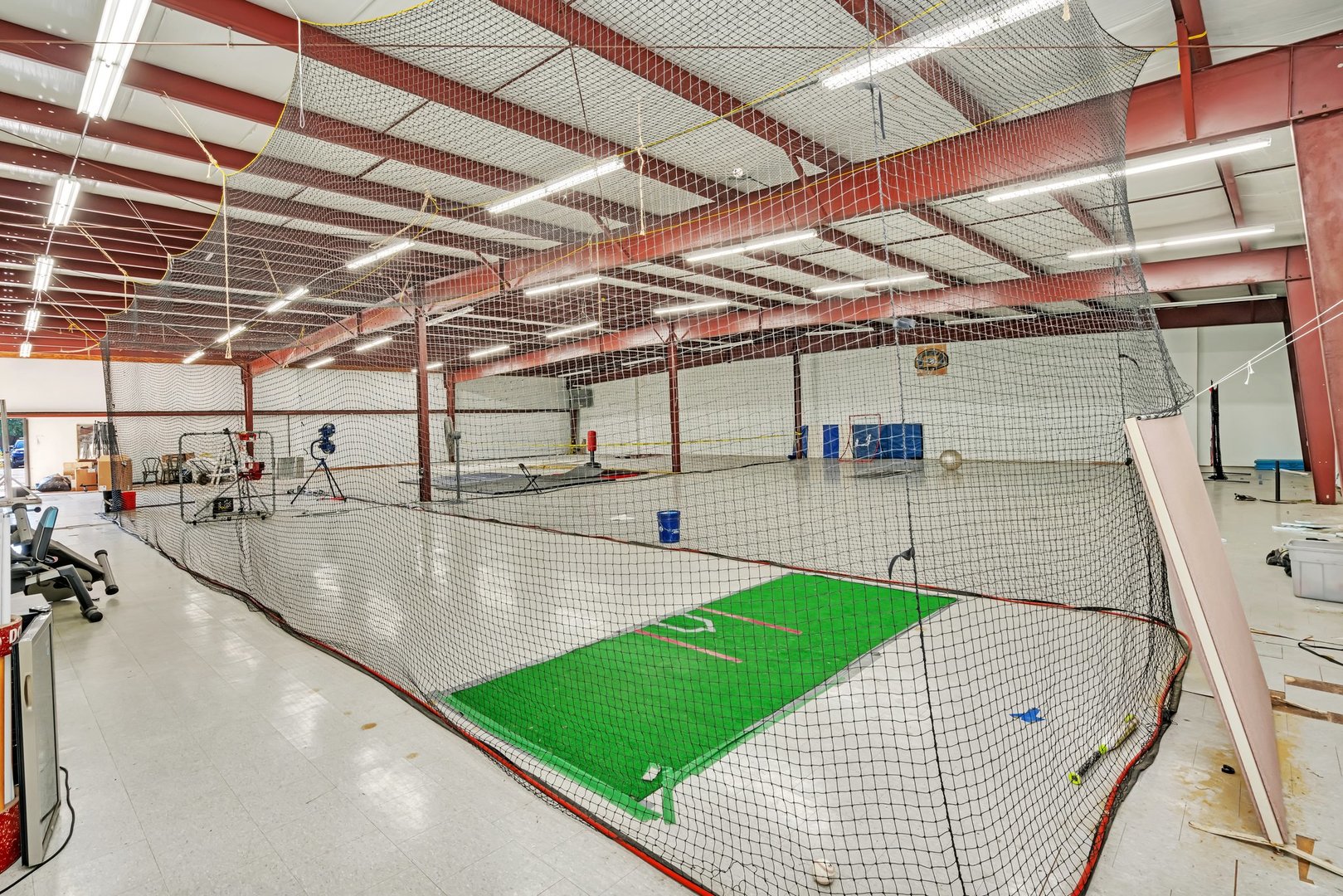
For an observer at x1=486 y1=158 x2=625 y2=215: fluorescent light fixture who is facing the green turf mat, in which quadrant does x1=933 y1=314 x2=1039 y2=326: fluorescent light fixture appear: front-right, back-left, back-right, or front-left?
back-left

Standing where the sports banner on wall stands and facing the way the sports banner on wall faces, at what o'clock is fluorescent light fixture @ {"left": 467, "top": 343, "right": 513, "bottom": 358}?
The fluorescent light fixture is roughly at 2 o'clock from the sports banner on wall.

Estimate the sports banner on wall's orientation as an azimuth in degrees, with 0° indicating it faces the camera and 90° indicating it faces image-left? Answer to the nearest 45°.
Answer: approximately 0°

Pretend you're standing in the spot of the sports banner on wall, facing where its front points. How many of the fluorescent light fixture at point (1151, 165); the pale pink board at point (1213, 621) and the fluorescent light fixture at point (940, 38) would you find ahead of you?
3

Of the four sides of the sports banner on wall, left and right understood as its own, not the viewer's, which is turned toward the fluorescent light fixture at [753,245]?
front

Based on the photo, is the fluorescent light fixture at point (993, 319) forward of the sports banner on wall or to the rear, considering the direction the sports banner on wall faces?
forward

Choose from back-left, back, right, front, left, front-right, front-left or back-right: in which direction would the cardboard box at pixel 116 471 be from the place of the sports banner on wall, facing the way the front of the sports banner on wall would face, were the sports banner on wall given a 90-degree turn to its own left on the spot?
back-right

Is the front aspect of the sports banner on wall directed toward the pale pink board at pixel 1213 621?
yes

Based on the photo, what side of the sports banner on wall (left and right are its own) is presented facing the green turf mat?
front
